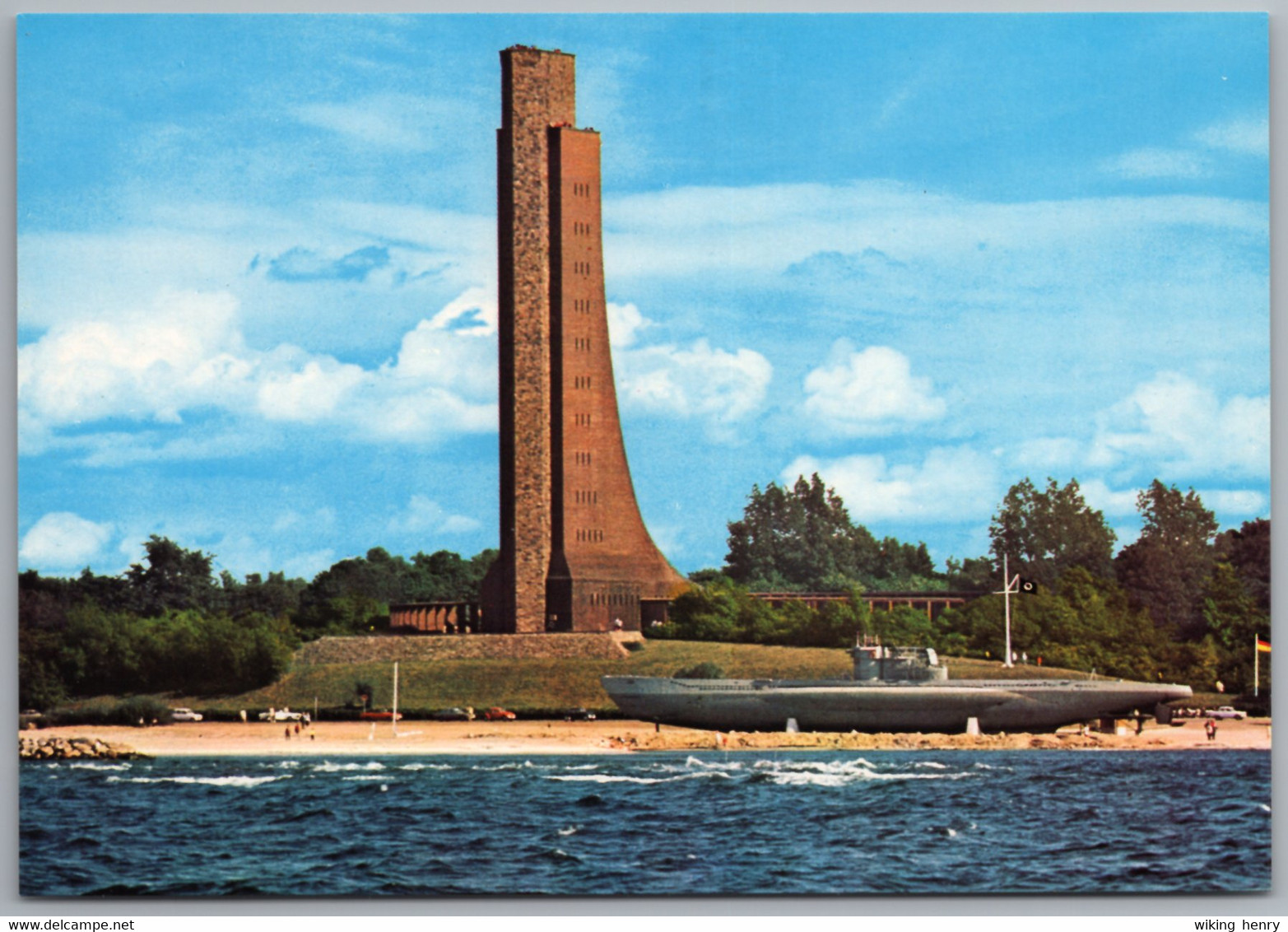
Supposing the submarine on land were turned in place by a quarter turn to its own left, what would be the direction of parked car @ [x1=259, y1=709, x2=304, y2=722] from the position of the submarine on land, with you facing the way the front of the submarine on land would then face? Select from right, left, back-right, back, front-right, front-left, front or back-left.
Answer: right

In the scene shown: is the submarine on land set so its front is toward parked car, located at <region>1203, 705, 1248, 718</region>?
no

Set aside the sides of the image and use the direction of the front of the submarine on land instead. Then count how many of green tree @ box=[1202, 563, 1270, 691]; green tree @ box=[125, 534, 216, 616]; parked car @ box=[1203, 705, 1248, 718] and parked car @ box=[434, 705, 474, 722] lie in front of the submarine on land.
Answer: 2

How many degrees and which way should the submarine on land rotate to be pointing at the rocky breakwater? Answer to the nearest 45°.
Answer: approximately 45° to its left

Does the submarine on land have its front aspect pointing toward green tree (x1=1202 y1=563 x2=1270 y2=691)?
no

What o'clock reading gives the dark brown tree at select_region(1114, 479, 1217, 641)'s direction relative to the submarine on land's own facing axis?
The dark brown tree is roughly at 5 o'clock from the submarine on land.
